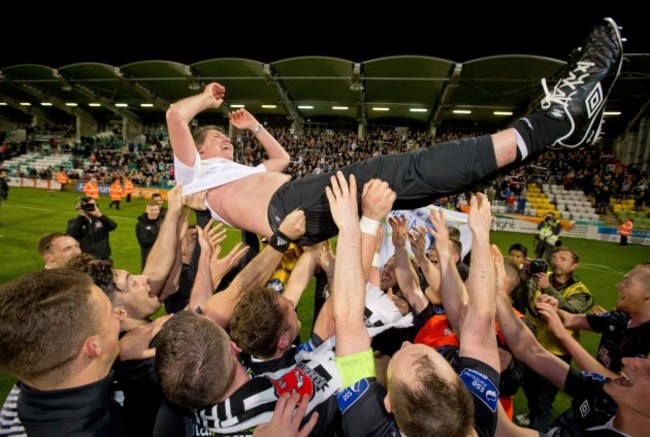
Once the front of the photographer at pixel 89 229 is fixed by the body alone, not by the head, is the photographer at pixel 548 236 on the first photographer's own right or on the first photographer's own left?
on the first photographer's own left

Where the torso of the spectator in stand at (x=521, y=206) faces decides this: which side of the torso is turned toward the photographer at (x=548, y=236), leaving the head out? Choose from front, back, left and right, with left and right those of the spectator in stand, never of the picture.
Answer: front

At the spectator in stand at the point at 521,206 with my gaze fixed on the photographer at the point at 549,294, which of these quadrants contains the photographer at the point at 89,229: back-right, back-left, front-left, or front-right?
front-right

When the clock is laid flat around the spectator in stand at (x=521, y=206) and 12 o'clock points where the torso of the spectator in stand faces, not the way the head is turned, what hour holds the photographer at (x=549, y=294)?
The photographer is roughly at 12 o'clock from the spectator in stand.

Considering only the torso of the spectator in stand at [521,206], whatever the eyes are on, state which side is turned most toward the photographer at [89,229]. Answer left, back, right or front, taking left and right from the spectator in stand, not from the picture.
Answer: front

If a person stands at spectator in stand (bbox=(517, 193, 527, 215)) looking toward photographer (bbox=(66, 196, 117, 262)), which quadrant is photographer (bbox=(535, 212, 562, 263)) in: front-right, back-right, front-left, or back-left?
front-left

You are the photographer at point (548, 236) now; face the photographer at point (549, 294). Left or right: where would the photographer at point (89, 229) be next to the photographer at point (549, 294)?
right

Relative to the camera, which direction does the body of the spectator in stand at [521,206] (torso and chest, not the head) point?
toward the camera

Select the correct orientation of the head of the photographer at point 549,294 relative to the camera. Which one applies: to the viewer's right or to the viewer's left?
to the viewer's left

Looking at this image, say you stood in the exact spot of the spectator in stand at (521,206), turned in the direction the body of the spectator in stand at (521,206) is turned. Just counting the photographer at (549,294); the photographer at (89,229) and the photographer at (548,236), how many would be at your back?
0

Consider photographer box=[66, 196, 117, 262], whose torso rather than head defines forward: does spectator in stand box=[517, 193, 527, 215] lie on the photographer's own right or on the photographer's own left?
on the photographer's own left

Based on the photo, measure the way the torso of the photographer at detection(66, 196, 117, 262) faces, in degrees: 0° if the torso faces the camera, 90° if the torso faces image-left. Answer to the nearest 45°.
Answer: approximately 0°

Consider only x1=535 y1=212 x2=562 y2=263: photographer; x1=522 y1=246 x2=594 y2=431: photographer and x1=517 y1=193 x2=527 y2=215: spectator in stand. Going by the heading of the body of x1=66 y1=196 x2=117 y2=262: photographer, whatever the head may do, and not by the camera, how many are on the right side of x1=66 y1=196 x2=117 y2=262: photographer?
0
